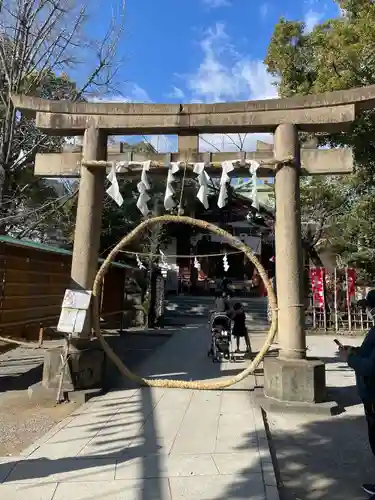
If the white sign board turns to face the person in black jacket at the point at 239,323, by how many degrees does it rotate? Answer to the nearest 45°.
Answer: approximately 135° to its left

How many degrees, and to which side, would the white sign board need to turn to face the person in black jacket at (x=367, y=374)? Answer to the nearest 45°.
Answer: approximately 45° to its left

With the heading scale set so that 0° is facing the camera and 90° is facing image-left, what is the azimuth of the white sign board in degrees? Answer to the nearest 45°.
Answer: approximately 0°

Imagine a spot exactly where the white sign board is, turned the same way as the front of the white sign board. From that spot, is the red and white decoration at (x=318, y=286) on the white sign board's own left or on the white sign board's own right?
on the white sign board's own left

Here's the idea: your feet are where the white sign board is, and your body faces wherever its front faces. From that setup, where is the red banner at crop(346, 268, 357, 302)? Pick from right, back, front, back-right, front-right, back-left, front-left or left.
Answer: back-left

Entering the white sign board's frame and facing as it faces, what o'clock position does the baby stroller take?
The baby stroller is roughly at 8 o'clock from the white sign board.

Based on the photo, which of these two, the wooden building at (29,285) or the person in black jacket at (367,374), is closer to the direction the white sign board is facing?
the person in black jacket

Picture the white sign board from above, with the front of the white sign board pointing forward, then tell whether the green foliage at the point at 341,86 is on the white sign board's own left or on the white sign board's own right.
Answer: on the white sign board's own left

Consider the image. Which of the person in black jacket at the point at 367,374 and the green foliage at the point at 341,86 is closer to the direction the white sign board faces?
the person in black jacket

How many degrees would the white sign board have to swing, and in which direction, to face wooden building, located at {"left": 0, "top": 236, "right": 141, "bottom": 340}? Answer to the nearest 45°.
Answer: approximately 135° to its right
